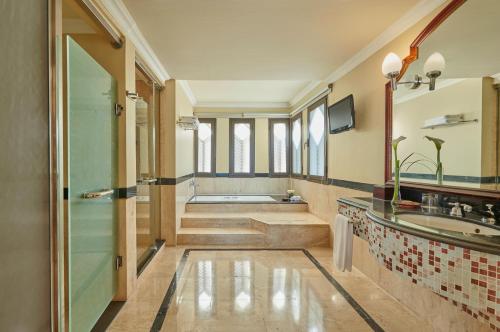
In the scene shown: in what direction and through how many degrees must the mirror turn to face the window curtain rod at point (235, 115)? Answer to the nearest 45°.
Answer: approximately 90° to its right

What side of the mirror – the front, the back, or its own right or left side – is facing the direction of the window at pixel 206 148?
right

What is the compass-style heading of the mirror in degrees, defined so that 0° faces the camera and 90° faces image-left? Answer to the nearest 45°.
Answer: approximately 45°

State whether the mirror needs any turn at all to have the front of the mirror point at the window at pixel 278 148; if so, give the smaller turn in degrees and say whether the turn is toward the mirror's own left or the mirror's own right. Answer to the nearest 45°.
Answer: approximately 90° to the mirror's own right

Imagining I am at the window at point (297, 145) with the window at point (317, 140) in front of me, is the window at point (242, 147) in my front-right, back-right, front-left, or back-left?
back-right

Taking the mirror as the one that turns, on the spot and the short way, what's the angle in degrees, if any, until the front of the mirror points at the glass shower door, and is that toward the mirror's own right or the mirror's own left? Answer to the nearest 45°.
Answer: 0° — it already faces it

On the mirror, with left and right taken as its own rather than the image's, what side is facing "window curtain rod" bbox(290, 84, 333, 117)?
right

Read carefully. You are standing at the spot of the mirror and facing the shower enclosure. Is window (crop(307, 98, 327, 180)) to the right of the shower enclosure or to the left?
right

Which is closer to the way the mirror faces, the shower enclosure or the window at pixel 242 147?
the shower enclosure

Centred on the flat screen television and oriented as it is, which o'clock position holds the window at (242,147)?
The window is roughly at 3 o'clock from the flat screen television.

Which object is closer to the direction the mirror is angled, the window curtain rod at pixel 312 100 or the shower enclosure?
the shower enclosure

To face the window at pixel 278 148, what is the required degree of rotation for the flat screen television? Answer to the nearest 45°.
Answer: approximately 90° to its right
